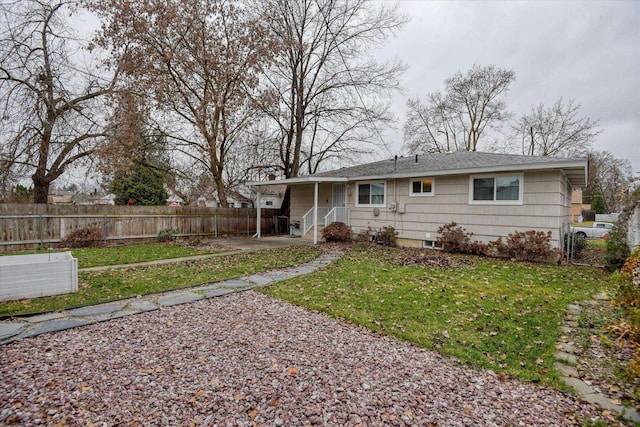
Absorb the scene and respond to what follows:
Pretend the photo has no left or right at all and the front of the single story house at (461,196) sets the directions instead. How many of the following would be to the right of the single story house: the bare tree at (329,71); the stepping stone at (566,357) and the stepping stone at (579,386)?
1

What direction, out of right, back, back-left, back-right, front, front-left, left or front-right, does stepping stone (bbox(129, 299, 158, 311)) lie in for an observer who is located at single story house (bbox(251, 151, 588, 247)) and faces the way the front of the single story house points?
front

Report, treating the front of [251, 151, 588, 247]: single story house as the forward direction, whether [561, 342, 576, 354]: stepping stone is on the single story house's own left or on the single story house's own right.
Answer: on the single story house's own left

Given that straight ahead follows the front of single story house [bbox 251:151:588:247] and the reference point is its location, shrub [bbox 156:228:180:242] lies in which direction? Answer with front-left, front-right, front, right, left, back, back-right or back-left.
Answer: front-right

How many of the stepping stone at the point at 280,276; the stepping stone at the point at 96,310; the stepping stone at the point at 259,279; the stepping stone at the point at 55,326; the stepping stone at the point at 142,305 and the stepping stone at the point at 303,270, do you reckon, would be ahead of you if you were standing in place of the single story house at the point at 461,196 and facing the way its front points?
6

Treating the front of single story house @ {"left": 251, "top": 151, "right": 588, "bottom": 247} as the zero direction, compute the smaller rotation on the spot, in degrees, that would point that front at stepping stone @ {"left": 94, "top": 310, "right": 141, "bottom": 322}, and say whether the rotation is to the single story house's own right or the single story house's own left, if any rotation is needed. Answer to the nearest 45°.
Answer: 0° — it already faces it

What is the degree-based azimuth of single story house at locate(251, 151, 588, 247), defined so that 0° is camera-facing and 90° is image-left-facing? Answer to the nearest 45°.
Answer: approximately 45°

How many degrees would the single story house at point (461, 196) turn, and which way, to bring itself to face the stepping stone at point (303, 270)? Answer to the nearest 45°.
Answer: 0° — it already faces it

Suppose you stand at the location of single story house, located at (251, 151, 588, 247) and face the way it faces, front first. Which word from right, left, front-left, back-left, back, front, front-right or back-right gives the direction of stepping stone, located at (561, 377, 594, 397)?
front-left

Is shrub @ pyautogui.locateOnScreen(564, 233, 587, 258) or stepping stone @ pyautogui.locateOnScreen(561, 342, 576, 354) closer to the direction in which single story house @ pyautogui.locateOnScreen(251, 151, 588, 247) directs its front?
the stepping stone

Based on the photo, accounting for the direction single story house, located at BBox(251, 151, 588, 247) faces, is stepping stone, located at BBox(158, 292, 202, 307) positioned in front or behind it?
in front

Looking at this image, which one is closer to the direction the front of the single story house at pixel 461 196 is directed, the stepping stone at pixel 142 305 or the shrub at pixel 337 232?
the stepping stone

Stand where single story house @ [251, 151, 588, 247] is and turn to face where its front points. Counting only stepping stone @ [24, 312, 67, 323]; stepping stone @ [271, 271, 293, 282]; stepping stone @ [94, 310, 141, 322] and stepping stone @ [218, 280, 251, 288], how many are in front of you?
4

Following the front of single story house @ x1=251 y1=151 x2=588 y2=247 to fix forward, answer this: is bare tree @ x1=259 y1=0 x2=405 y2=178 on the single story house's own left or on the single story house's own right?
on the single story house's own right

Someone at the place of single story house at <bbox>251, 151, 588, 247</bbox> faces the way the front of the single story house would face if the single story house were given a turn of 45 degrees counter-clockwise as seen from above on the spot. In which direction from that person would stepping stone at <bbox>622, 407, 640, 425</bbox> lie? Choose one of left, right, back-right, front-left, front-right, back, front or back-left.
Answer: front

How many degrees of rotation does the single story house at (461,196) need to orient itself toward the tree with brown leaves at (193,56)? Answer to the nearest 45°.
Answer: approximately 45° to its right
